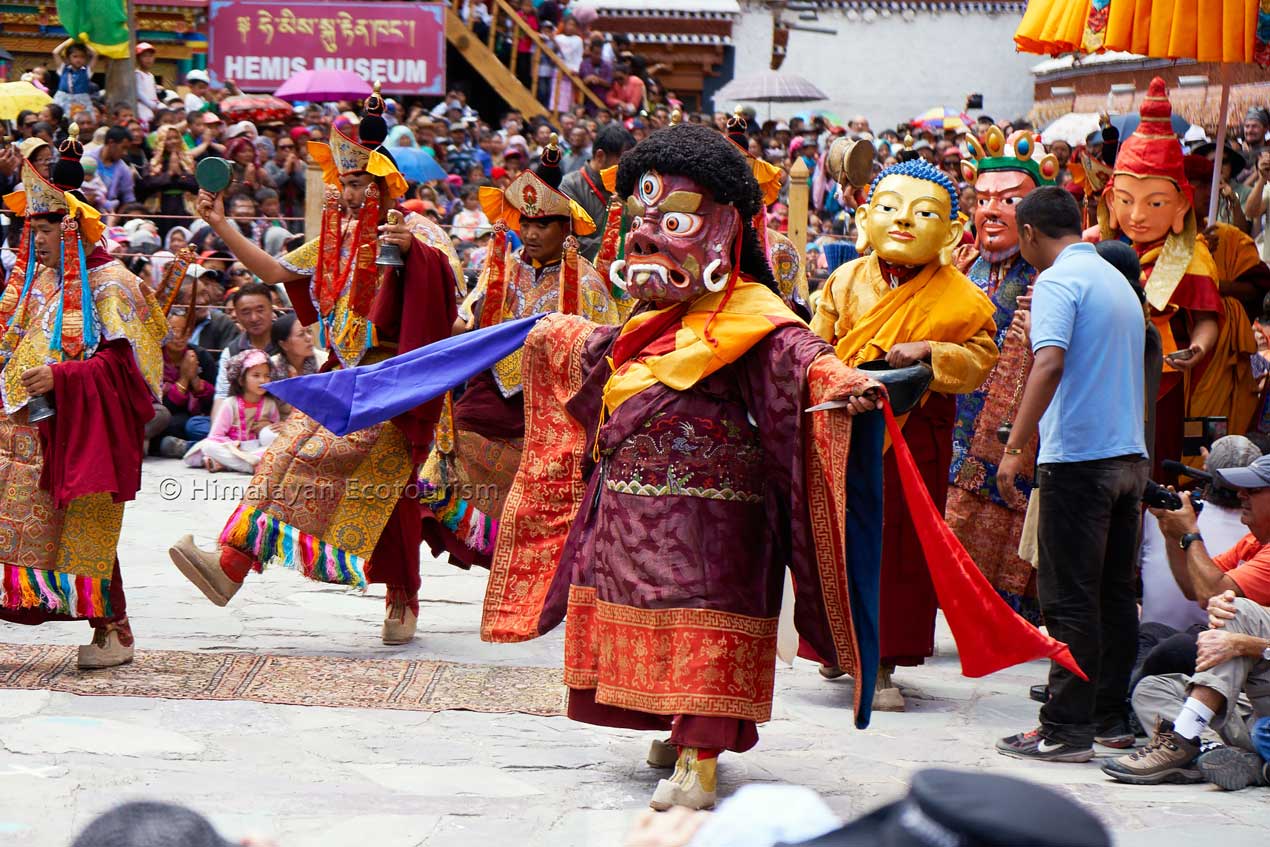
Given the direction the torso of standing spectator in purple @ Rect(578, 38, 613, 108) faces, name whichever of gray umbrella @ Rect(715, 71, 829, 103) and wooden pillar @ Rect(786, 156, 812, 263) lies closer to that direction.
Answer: the wooden pillar

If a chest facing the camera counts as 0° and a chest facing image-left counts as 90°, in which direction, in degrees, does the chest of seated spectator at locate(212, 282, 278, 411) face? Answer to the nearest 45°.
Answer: approximately 315°

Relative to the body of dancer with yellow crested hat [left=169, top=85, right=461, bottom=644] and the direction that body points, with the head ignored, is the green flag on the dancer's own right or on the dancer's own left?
on the dancer's own right

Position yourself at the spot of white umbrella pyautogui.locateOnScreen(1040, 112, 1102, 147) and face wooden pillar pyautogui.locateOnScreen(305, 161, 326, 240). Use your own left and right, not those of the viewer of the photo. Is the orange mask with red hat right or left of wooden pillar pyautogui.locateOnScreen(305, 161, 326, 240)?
left

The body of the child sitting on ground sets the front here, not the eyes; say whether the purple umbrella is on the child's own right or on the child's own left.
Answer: on the child's own left

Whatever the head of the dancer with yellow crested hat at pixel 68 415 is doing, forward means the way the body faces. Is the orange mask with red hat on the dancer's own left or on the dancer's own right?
on the dancer's own left

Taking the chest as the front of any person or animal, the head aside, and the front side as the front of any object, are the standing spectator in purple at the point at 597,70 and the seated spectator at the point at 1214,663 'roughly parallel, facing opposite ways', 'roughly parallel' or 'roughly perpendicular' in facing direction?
roughly perpendicular

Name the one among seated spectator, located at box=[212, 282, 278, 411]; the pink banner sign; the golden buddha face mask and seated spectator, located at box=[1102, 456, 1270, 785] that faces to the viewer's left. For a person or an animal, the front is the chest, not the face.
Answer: seated spectator, located at box=[1102, 456, 1270, 785]

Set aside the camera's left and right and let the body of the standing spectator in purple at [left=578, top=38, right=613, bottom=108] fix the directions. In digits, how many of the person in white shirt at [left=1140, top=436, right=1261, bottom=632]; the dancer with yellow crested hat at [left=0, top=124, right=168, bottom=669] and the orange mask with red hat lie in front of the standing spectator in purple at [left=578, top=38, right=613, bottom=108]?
3

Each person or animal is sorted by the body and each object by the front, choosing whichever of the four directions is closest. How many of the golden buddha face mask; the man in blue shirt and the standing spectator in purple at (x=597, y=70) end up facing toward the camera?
2

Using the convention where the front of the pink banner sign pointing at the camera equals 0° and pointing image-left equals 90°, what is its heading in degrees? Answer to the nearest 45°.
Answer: approximately 0°
